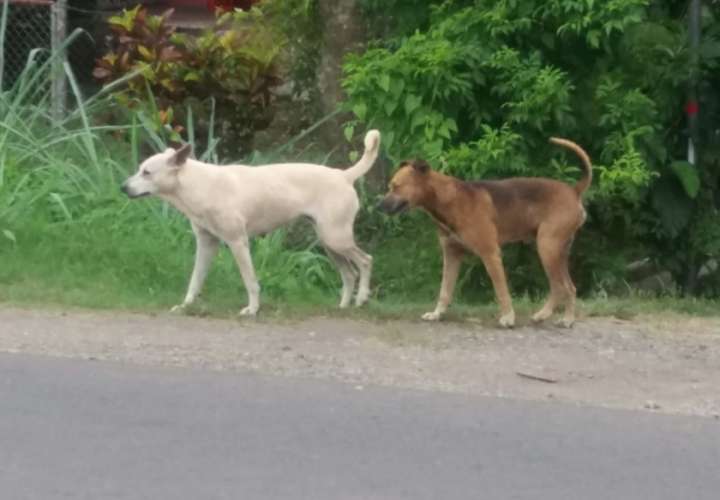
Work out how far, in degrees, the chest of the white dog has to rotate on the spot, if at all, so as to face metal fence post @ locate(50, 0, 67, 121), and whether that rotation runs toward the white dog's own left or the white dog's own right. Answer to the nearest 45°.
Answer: approximately 45° to the white dog's own right

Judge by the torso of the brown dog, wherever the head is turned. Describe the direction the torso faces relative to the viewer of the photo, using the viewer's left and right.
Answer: facing to the left of the viewer

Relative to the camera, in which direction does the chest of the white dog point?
to the viewer's left

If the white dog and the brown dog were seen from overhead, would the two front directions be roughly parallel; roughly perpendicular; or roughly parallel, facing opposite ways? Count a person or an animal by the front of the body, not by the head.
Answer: roughly parallel

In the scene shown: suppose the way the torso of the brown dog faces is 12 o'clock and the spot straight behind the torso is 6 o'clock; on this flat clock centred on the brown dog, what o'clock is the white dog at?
The white dog is roughly at 12 o'clock from the brown dog.

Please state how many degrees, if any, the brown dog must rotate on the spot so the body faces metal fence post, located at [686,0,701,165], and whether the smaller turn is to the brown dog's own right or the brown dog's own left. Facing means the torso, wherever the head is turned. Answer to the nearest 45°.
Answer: approximately 135° to the brown dog's own right

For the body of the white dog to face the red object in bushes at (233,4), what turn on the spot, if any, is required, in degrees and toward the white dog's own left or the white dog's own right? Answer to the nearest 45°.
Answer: approximately 90° to the white dog's own right

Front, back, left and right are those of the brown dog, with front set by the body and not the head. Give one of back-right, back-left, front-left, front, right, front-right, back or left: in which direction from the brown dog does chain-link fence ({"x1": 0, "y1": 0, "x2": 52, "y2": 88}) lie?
front-right

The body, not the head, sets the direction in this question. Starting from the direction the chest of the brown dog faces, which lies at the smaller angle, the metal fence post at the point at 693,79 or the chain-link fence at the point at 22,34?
the chain-link fence
